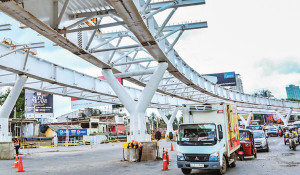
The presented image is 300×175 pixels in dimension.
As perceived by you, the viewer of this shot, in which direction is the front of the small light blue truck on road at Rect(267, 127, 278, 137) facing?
facing the viewer and to the left of the viewer

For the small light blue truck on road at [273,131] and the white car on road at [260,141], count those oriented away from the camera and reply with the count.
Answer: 0

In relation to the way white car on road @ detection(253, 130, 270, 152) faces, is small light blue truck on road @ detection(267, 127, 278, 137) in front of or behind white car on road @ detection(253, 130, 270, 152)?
behind

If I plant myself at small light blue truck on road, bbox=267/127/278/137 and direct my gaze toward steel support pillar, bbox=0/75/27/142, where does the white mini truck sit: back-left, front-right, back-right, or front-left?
front-left

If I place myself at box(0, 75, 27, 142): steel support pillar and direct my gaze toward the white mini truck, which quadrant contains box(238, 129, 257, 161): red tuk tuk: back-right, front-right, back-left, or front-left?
front-left

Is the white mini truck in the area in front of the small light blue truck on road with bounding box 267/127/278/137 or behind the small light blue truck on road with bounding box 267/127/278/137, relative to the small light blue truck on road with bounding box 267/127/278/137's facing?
in front

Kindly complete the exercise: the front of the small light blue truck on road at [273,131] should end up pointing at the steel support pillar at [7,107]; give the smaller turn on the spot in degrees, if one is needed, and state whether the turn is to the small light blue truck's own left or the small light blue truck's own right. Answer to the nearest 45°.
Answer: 0° — it already faces it

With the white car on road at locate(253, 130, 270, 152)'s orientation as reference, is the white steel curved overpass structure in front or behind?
in front
